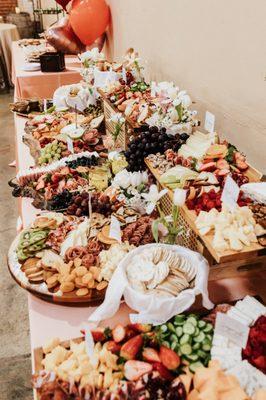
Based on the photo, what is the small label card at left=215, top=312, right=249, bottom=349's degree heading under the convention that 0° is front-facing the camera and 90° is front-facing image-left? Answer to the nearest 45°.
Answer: approximately 45°

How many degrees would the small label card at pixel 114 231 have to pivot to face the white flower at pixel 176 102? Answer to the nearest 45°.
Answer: approximately 180°

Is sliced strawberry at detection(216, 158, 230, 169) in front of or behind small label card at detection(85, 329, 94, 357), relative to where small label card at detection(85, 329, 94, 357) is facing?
behind

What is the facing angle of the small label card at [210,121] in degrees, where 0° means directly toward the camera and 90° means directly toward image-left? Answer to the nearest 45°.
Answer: approximately 45°
